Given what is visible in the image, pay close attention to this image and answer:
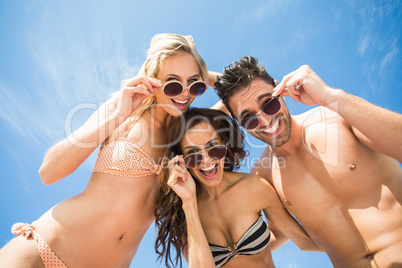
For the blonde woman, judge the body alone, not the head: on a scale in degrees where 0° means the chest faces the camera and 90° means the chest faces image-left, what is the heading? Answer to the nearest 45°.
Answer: approximately 315°

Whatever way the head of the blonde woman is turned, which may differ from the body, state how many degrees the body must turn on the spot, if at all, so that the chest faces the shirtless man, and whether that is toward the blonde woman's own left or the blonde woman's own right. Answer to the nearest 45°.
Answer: approximately 45° to the blonde woman's own left

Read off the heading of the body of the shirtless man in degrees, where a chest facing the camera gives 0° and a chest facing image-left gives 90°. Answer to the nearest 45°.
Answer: approximately 45°
